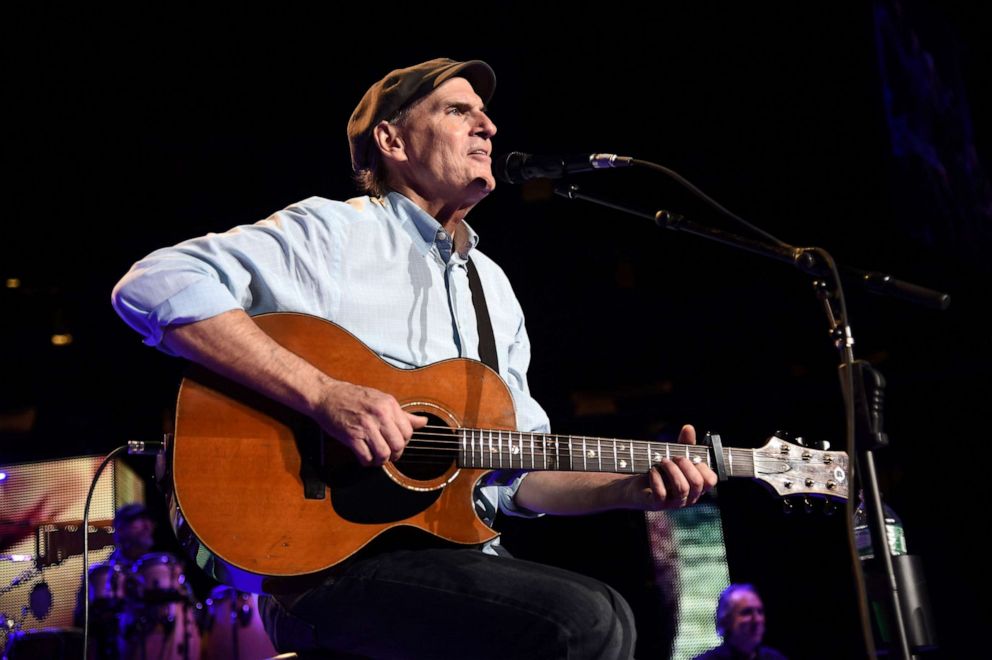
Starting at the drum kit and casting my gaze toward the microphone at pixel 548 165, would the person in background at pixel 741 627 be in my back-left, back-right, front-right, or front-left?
front-left

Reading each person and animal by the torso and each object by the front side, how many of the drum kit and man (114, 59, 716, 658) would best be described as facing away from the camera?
0

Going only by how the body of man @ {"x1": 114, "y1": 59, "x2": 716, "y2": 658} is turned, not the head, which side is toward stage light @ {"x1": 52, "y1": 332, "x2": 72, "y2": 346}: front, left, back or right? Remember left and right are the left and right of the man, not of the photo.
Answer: back

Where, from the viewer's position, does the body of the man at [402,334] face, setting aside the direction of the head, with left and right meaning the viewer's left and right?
facing the viewer and to the right of the viewer

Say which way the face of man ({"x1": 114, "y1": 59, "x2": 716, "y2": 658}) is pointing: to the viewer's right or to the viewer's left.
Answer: to the viewer's right

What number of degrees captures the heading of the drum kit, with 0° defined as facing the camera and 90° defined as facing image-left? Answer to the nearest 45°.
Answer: approximately 0°

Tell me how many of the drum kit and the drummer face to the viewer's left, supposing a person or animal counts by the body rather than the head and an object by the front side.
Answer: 0

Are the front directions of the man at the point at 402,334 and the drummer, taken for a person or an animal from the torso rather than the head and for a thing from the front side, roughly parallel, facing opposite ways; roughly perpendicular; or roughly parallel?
roughly parallel

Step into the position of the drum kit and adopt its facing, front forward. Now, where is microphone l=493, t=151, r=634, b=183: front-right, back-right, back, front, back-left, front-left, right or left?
front

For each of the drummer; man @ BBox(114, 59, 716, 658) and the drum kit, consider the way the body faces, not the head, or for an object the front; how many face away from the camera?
0

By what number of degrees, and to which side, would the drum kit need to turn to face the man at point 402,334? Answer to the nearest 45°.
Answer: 0° — it already faces them

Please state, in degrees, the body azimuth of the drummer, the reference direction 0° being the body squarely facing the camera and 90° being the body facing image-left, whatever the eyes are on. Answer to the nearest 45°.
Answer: approximately 315°

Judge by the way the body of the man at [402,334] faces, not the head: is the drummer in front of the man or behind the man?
behind
